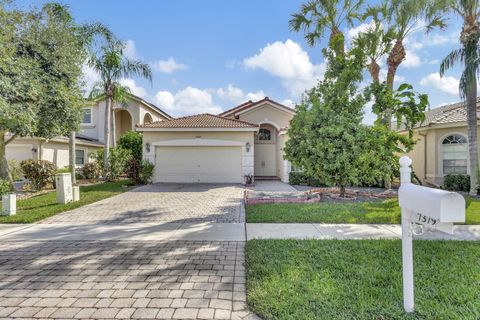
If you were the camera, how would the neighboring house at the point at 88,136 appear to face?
facing the viewer and to the left of the viewer

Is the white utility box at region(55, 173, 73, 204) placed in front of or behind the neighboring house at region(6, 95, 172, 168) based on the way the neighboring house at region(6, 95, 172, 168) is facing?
in front

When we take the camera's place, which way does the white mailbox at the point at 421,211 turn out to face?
facing the viewer and to the right of the viewer

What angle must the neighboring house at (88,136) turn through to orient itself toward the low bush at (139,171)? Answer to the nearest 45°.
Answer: approximately 45° to its left

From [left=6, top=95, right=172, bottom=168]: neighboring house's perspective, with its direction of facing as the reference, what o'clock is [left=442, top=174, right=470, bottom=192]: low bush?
The low bush is roughly at 9 o'clock from the neighboring house.

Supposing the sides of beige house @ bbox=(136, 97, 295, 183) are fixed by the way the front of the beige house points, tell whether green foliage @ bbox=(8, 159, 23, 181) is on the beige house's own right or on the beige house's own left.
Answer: on the beige house's own right

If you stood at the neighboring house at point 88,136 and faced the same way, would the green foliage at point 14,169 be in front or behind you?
in front

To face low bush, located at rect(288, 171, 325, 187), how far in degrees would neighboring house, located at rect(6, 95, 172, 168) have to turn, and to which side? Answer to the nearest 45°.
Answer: approximately 90° to its left

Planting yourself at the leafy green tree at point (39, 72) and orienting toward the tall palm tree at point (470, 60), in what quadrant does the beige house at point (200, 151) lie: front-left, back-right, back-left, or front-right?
front-left

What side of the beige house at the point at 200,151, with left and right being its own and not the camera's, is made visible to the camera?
front
